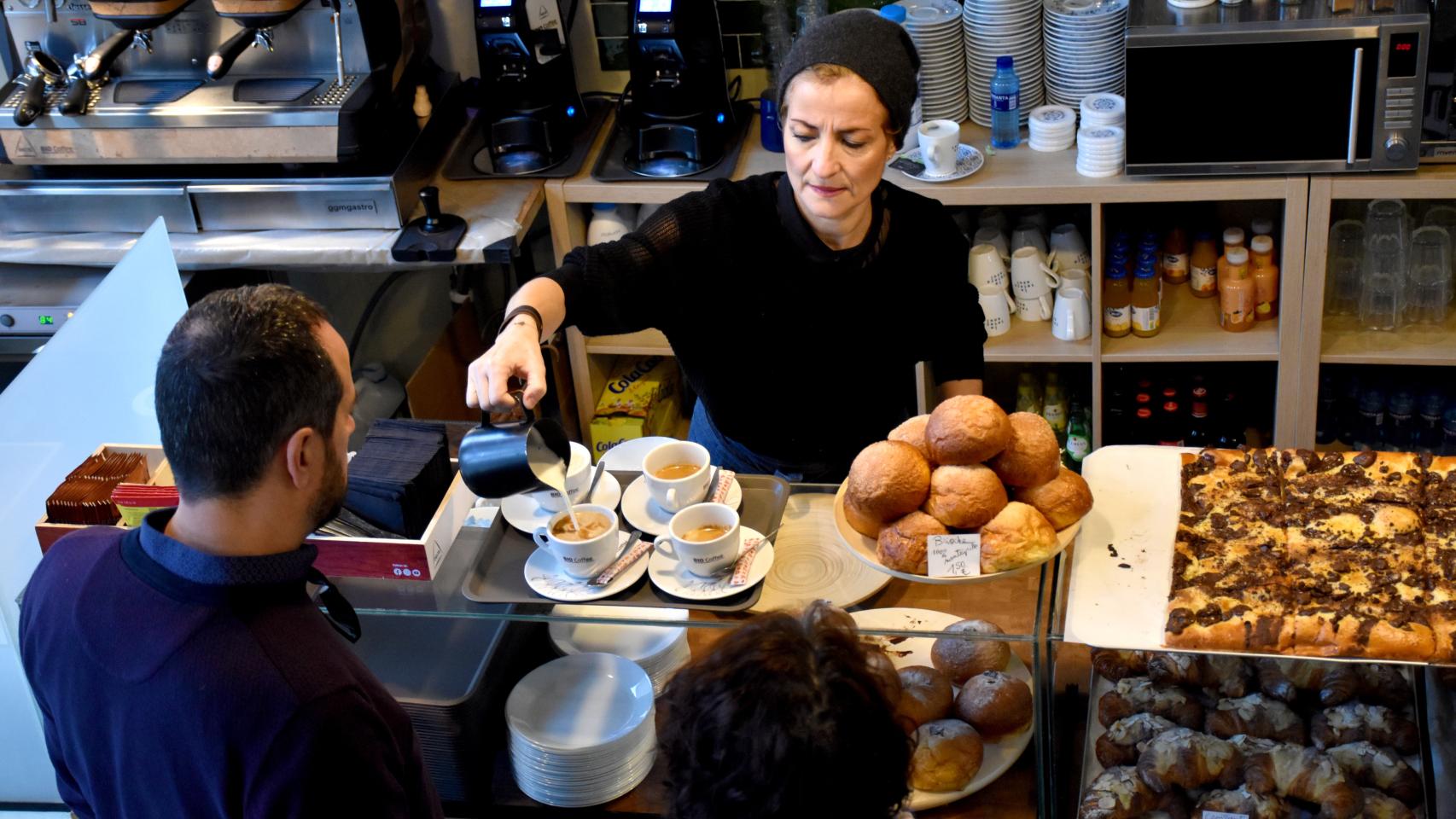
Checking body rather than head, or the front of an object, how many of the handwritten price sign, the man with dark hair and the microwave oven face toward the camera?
2

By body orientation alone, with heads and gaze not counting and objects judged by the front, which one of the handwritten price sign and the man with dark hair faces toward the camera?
the handwritten price sign

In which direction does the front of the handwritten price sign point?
toward the camera

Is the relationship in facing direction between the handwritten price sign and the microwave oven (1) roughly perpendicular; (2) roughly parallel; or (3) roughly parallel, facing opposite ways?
roughly parallel

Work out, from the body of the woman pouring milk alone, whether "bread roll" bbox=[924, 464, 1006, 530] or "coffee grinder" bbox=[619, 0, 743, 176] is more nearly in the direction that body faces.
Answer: the bread roll

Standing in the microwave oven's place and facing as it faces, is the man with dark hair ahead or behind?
ahead

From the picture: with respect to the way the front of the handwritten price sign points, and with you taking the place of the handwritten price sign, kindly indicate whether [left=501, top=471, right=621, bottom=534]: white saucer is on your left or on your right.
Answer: on your right

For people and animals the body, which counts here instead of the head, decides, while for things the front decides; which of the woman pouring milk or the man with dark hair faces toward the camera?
the woman pouring milk

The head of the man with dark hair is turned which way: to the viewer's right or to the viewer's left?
to the viewer's right

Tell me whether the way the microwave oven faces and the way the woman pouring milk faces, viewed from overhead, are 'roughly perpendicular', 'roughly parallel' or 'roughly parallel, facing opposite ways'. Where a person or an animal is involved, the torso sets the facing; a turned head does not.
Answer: roughly parallel

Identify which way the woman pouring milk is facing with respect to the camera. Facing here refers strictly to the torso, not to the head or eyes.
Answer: toward the camera

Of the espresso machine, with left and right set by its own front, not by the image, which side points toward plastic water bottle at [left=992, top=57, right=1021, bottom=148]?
left

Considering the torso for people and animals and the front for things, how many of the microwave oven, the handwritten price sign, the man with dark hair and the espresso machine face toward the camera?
3
